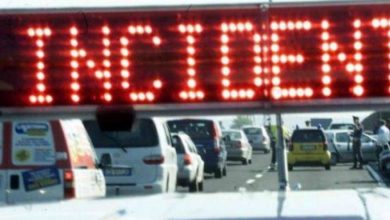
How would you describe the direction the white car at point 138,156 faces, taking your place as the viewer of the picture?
facing away from the viewer

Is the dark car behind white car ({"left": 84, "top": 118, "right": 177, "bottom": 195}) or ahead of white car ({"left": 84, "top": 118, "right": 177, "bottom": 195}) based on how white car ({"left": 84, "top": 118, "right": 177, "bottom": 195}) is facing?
ahead

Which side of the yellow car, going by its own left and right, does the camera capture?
back

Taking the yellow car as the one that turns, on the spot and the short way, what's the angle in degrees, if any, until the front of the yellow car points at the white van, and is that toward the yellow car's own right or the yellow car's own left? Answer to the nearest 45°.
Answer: approximately 180°

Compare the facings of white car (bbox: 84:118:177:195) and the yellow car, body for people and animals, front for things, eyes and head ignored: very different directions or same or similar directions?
same or similar directions
